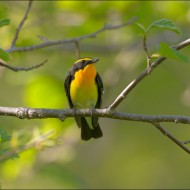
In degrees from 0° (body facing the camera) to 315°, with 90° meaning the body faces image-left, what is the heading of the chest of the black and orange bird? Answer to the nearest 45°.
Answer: approximately 0°
